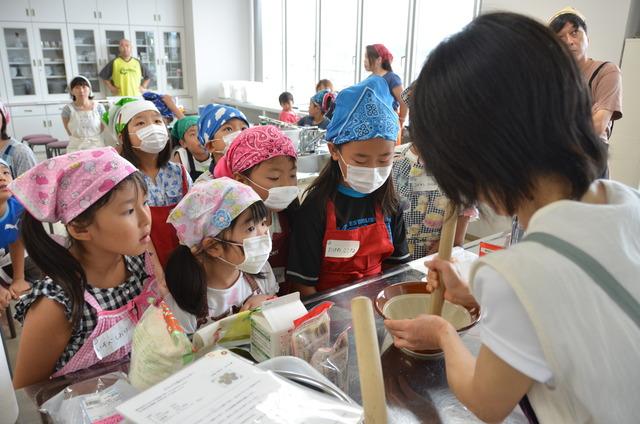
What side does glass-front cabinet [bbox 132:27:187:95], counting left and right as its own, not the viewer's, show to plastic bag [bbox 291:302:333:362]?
front

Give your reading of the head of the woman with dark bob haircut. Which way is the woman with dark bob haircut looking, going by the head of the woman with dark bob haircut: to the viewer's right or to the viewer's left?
to the viewer's left

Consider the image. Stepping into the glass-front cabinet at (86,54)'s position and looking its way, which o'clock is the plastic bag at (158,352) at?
The plastic bag is roughly at 12 o'clock from the glass-front cabinet.

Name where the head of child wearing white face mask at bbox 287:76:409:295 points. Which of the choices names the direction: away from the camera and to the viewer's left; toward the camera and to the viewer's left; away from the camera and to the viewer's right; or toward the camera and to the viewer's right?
toward the camera and to the viewer's right

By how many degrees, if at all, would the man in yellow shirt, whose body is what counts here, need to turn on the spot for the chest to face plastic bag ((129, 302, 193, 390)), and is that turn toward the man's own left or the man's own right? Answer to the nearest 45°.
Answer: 0° — they already face it

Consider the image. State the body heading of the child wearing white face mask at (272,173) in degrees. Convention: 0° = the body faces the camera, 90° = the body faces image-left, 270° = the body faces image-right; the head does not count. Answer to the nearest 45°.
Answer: approximately 315°

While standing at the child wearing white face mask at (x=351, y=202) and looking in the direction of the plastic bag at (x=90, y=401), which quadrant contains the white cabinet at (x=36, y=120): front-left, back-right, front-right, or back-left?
back-right

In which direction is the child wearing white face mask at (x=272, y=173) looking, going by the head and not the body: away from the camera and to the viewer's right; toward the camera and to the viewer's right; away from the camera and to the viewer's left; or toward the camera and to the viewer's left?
toward the camera and to the viewer's right

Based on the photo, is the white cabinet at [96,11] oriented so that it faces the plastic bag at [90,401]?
yes

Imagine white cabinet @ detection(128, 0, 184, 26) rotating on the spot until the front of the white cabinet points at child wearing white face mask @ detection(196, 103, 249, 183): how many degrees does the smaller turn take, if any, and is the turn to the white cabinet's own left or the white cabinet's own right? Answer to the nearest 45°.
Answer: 0° — it already faces them

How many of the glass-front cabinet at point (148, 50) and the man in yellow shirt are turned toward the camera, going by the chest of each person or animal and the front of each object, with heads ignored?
2
